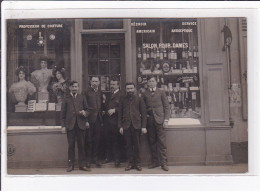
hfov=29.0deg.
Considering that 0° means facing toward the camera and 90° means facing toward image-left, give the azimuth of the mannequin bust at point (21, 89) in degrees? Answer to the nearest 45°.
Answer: approximately 0°

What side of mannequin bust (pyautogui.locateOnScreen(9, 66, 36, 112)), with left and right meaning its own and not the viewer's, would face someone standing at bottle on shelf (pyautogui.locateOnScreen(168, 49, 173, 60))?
left
